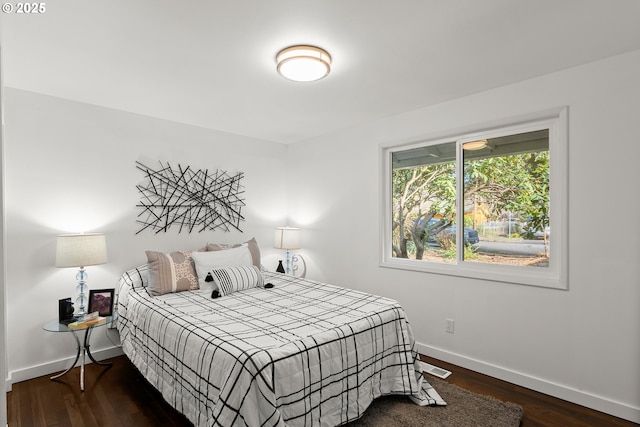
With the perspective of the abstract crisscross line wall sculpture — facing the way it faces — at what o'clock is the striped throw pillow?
The striped throw pillow is roughly at 11 o'clock from the abstract crisscross line wall sculpture.

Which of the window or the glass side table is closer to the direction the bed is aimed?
the window

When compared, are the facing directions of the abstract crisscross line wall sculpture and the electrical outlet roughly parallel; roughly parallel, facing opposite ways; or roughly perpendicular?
roughly perpendicular

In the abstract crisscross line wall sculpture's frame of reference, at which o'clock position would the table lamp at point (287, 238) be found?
The table lamp is roughly at 9 o'clock from the abstract crisscross line wall sculpture.

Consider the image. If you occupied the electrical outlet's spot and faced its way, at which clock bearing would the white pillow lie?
The white pillow is roughly at 1 o'clock from the electrical outlet.

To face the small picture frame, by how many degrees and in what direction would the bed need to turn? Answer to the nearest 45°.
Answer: approximately 180°

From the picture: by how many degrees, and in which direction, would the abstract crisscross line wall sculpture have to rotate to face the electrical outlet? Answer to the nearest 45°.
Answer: approximately 45° to its left

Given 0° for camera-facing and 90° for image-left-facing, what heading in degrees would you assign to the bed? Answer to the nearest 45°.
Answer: approximately 315°

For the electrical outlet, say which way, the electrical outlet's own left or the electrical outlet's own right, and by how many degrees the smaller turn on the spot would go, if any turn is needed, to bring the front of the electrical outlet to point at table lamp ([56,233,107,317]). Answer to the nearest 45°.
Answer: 0° — it already faces it
